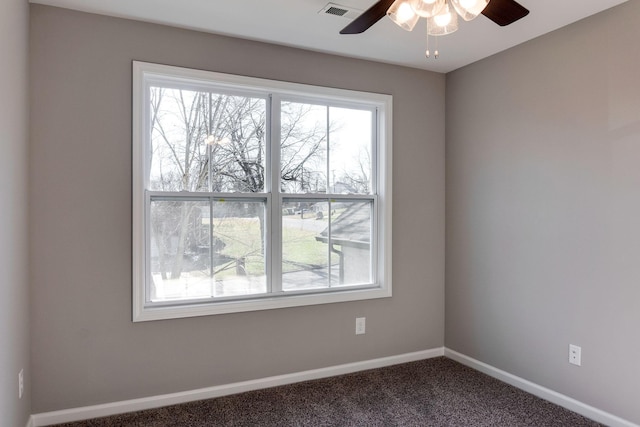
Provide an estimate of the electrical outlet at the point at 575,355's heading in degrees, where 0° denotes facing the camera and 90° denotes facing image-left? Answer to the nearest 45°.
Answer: approximately 45°

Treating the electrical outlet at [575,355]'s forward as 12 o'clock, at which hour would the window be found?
The window is roughly at 1 o'clock from the electrical outlet.

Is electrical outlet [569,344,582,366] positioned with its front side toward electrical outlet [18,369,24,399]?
yes

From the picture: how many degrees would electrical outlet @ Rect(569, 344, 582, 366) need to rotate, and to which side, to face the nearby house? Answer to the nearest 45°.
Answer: approximately 45° to its right

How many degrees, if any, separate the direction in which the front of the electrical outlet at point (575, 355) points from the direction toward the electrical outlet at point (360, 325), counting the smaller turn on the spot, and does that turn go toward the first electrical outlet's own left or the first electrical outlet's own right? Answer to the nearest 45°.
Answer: approximately 45° to the first electrical outlet's own right
